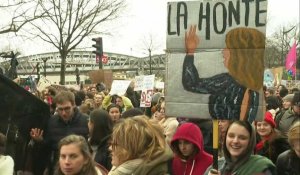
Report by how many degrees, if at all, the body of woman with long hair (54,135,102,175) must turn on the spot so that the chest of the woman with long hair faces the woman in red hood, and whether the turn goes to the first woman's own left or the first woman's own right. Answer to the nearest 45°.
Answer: approximately 135° to the first woman's own left

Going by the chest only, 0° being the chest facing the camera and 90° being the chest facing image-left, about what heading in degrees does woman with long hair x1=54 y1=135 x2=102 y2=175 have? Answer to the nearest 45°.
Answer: approximately 45°
